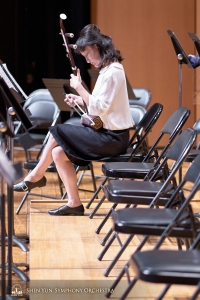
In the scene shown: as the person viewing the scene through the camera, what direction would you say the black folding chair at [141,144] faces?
facing to the left of the viewer

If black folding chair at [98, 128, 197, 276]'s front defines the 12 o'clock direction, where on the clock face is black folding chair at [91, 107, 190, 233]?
black folding chair at [91, 107, 190, 233] is roughly at 3 o'clock from black folding chair at [98, 128, 197, 276].

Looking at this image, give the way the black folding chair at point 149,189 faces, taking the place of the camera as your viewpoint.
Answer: facing to the left of the viewer

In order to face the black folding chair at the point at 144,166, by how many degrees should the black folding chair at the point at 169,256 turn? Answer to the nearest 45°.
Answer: approximately 90° to its right

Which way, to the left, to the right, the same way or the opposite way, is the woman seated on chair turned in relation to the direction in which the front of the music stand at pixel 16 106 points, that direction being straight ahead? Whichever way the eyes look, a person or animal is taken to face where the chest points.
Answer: the opposite way

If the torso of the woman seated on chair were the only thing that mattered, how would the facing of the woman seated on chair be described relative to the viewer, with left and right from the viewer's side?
facing to the left of the viewer

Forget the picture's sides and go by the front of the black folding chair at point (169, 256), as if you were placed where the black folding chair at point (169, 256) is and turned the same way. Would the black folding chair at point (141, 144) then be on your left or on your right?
on your right

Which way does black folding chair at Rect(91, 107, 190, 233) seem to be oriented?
to the viewer's left

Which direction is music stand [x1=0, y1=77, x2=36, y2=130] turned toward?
to the viewer's right

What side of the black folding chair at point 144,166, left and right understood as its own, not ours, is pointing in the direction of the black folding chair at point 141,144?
right

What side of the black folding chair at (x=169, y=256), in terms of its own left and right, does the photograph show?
left

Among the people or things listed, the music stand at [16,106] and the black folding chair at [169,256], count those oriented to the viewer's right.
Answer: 1
